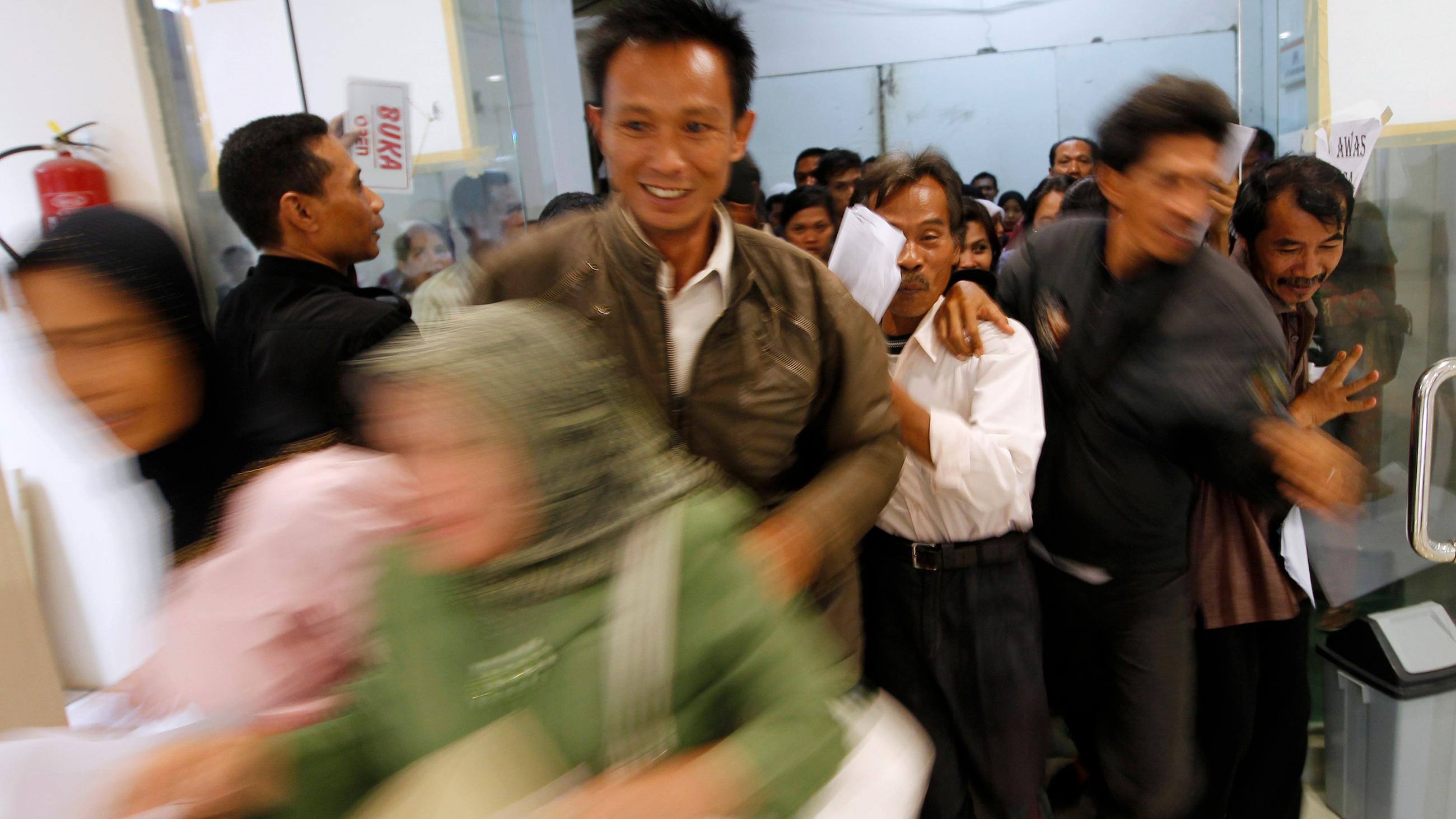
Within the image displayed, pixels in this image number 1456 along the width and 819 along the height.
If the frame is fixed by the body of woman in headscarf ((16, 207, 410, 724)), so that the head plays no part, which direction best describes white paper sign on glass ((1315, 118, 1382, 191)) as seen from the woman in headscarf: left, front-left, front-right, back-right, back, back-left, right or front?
back-left

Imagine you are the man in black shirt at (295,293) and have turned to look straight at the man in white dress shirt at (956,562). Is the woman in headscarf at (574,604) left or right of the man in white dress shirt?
right

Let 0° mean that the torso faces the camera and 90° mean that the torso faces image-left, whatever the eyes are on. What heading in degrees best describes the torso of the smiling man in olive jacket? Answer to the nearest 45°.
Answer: approximately 0°

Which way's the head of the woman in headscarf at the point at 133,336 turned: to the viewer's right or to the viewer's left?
to the viewer's left

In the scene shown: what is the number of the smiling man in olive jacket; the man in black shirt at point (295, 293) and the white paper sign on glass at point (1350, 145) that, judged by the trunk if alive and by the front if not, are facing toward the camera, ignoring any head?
2

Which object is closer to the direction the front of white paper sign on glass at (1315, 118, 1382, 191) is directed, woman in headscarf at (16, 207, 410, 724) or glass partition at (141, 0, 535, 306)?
the woman in headscarf

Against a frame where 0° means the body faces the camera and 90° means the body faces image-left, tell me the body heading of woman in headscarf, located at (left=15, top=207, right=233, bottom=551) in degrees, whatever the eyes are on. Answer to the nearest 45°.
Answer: approximately 45°

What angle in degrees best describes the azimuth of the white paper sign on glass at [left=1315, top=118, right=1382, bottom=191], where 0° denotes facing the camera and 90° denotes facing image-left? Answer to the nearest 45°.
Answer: approximately 0°

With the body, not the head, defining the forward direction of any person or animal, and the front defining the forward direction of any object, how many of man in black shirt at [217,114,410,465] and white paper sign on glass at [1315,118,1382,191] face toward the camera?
1
